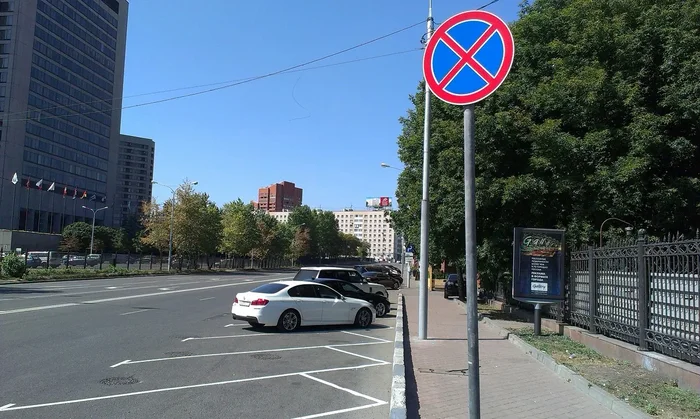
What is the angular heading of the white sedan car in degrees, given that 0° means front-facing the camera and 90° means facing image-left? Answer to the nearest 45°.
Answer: approximately 225°

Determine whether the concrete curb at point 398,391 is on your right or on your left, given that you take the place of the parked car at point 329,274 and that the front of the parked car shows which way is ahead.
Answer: on your right

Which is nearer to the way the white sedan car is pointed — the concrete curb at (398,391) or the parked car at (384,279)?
the parked car

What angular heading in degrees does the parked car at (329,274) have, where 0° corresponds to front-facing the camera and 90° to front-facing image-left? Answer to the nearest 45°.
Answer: approximately 225°

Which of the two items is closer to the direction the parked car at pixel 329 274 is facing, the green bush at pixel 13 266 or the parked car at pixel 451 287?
the parked car

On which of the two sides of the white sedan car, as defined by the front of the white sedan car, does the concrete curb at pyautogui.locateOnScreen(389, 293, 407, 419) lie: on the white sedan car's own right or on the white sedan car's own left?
on the white sedan car's own right

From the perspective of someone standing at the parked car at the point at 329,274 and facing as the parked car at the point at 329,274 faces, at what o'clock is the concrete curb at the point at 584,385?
The concrete curb is roughly at 4 o'clock from the parked car.

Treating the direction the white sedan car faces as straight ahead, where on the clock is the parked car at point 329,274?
The parked car is roughly at 11 o'clock from the white sedan car.
